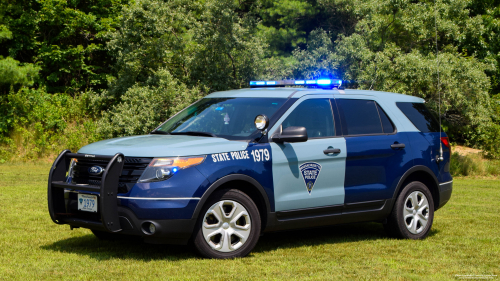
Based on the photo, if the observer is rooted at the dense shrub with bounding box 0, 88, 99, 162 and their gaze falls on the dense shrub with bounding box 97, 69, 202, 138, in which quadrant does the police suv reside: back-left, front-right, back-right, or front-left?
front-right

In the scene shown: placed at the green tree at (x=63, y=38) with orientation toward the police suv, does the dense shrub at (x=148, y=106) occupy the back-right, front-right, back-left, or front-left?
front-left

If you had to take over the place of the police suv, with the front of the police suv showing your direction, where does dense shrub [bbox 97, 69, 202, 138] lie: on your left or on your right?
on your right

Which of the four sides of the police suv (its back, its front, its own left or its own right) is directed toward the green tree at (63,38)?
right

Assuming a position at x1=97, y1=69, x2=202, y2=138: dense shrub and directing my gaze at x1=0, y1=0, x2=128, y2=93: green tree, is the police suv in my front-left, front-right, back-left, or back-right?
back-left

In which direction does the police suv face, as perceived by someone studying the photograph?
facing the viewer and to the left of the viewer
